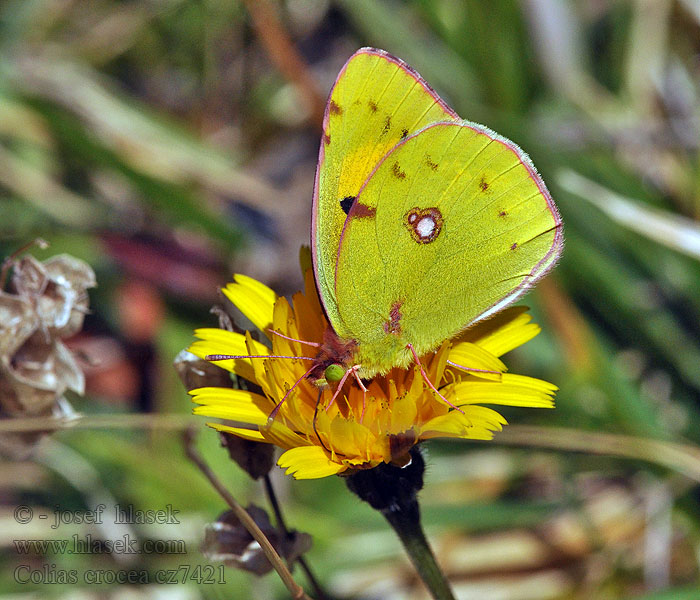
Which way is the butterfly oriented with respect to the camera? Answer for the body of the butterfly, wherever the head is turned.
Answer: to the viewer's left

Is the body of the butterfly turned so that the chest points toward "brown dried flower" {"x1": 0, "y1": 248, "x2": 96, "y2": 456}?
yes
